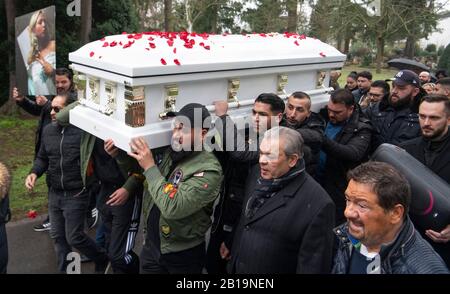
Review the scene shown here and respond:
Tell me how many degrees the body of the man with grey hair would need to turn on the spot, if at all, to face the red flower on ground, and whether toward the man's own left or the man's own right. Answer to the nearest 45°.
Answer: approximately 90° to the man's own right

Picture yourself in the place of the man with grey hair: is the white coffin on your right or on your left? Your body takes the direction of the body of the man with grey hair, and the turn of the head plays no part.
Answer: on your right

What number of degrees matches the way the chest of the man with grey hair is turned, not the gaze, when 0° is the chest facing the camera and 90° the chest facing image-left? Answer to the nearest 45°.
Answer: approximately 45°
